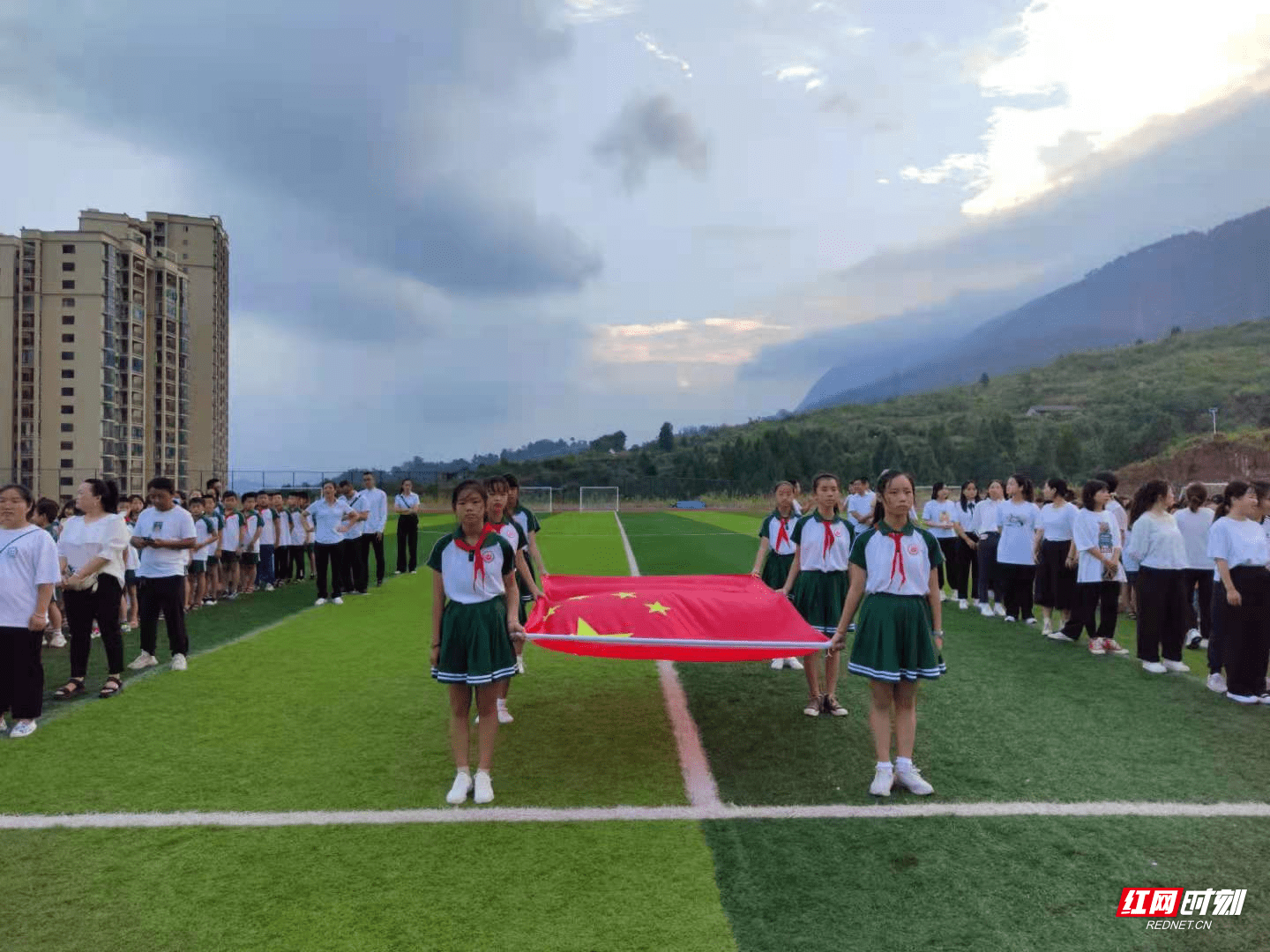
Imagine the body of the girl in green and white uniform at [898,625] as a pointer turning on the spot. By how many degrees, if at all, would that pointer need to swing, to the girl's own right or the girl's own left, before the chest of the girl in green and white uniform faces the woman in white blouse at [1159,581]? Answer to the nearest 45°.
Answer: approximately 135° to the girl's own left

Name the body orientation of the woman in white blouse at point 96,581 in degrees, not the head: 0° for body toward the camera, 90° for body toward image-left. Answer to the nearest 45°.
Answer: approximately 45°

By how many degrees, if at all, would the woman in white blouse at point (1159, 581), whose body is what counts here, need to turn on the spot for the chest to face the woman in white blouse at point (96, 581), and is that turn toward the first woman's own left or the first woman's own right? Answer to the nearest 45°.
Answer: approximately 90° to the first woman's own right

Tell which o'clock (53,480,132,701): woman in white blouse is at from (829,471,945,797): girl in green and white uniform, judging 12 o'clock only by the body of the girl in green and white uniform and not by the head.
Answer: The woman in white blouse is roughly at 3 o'clock from the girl in green and white uniform.

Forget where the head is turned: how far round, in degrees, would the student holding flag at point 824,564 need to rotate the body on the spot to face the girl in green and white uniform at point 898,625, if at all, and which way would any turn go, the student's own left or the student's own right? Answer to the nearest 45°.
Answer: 0° — they already face them

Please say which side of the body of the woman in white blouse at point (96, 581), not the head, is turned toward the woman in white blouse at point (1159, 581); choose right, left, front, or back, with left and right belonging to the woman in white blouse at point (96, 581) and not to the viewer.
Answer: left
